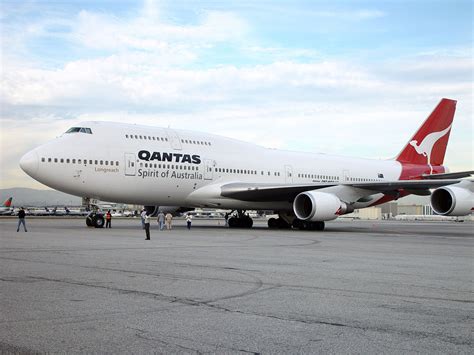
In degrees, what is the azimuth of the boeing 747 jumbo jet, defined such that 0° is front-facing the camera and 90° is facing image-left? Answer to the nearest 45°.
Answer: approximately 45°
